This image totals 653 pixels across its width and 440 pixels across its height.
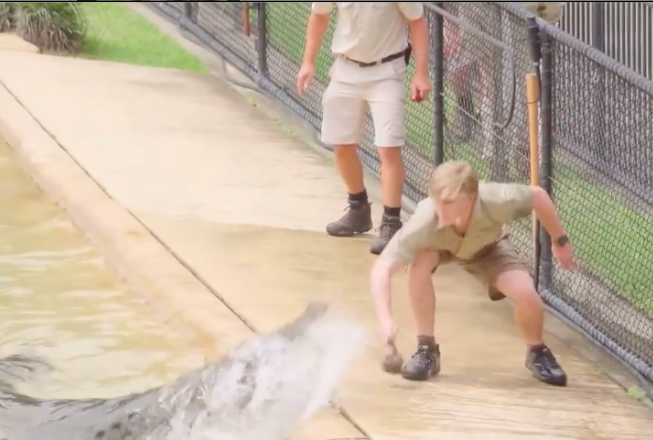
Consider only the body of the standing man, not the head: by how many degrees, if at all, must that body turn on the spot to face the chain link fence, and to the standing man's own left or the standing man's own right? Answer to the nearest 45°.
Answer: approximately 90° to the standing man's own left

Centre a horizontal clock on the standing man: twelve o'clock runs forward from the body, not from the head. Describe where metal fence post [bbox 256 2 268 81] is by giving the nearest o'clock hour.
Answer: The metal fence post is roughly at 4 o'clock from the standing man.

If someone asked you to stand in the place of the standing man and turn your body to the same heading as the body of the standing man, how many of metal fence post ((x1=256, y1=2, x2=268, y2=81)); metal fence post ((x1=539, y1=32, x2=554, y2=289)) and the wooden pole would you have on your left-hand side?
2

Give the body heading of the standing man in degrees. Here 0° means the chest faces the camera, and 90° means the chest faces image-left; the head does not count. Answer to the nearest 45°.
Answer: approximately 45°

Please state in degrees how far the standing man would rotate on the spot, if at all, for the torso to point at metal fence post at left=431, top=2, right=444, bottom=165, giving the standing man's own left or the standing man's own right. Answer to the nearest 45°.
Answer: approximately 180°

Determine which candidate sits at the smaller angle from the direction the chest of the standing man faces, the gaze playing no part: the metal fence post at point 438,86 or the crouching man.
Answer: the crouching man

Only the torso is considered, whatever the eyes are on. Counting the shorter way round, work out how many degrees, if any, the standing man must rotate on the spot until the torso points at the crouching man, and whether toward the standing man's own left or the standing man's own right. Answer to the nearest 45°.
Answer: approximately 45° to the standing man's own left

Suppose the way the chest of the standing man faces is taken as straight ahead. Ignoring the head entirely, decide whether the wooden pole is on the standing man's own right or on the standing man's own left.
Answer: on the standing man's own left

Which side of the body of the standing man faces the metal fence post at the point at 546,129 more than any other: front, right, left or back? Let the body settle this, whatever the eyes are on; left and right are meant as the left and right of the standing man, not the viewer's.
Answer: left
